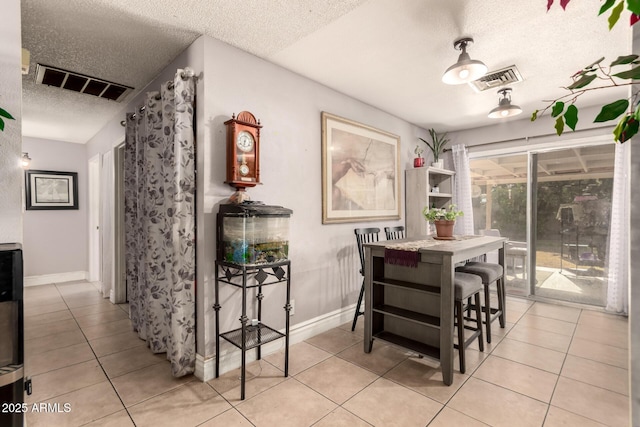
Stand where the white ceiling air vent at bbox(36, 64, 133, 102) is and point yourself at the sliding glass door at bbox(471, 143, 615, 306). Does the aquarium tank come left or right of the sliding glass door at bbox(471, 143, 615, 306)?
right

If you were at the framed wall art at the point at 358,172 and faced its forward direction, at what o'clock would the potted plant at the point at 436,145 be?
The potted plant is roughly at 9 o'clock from the framed wall art.

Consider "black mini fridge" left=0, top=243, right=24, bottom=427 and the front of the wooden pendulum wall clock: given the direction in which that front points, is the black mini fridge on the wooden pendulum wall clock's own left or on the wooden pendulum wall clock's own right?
on the wooden pendulum wall clock's own right

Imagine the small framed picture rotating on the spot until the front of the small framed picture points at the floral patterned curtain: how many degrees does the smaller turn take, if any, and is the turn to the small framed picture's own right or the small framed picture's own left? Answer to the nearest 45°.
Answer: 0° — it already faces it

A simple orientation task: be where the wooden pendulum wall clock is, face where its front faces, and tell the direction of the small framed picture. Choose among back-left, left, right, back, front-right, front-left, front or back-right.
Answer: back

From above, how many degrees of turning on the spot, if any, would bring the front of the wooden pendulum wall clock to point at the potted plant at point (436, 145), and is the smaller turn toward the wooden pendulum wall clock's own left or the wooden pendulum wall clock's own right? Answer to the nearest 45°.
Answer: approximately 90° to the wooden pendulum wall clock's own left

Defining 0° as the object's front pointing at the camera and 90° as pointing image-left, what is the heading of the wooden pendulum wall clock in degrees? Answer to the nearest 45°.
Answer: approximately 315°

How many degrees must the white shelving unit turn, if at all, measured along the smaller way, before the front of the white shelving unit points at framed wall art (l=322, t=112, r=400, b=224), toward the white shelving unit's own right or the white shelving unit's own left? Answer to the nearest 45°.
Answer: approximately 90° to the white shelving unit's own right

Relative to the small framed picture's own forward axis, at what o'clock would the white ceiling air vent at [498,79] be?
The white ceiling air vent is roughly at 11 o'clock from the small framed picture.
